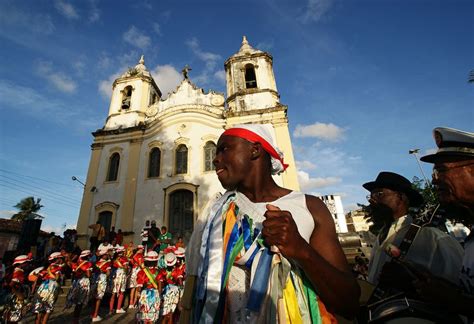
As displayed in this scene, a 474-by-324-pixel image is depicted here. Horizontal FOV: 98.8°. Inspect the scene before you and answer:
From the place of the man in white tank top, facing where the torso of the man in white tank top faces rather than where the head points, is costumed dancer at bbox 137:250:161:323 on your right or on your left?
on your right

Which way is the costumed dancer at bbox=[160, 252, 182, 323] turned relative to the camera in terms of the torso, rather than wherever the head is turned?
toward the camera

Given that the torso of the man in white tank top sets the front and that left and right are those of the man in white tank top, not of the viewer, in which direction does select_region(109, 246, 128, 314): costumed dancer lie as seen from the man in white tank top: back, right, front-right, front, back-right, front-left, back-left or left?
right

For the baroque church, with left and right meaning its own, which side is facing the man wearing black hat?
front

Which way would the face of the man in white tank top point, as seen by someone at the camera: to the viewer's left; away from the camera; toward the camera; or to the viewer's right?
to the viewer's left

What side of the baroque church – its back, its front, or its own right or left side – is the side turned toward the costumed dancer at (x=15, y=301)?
front

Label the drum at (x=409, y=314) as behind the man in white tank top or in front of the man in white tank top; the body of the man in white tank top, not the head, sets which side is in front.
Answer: behind

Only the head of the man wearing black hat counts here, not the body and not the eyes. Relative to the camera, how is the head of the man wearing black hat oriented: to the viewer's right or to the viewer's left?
to the viewer's left
